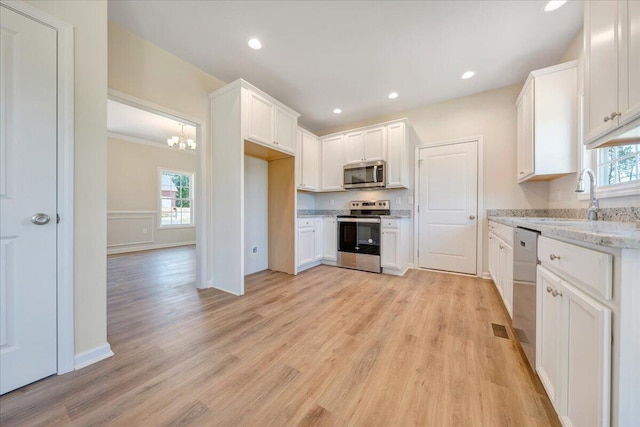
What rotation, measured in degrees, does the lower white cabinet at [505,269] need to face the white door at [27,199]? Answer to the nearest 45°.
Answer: approximately 45° to its left

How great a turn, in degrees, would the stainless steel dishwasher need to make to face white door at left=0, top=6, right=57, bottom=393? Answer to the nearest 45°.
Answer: approximately 45° to its left

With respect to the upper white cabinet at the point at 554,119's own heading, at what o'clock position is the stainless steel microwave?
The stainless steel microwave is roughly at 12 o'clock from the upper white cabinet.

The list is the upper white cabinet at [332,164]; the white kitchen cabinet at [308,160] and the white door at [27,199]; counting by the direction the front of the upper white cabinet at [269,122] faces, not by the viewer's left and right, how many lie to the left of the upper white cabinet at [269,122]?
2

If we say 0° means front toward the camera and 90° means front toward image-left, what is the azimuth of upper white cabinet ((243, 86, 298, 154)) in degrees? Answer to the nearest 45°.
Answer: approximately 315°

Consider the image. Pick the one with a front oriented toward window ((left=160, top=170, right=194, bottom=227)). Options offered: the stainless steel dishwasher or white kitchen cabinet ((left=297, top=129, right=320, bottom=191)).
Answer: the stainless steel dishwasher

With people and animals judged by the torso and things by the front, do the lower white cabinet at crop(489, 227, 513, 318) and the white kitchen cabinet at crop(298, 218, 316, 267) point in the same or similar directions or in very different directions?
very different directions

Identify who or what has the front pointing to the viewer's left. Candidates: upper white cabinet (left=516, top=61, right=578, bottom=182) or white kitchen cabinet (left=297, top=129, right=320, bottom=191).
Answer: the upper white cabinet
